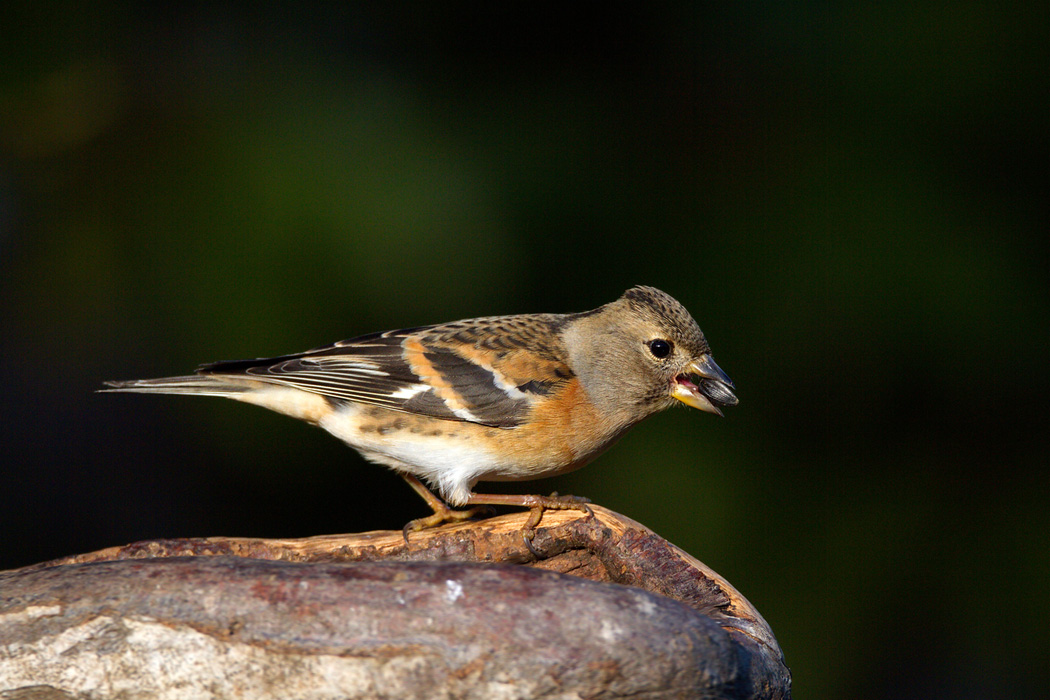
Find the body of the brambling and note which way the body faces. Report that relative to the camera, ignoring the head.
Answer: to the viewer's right
